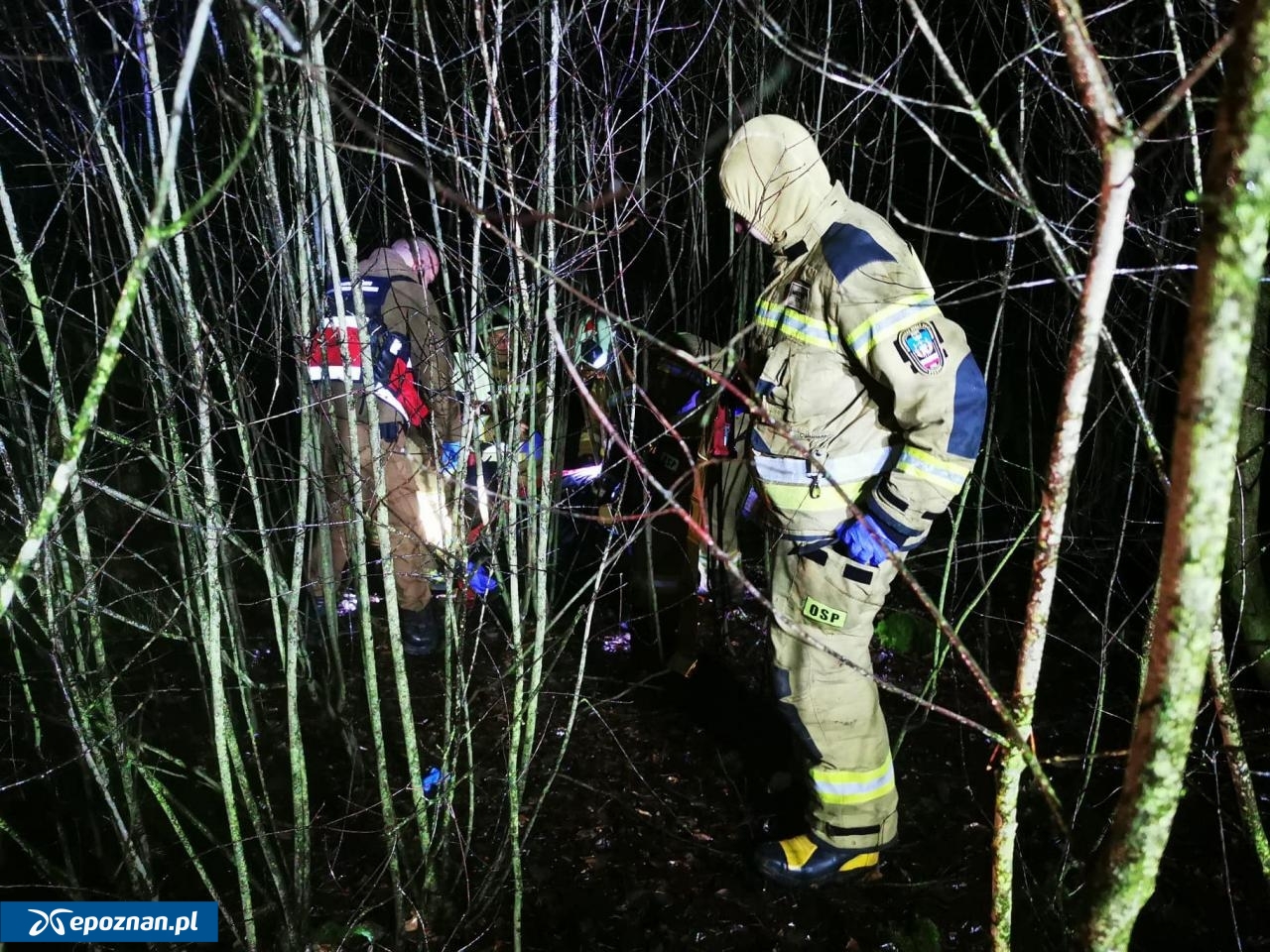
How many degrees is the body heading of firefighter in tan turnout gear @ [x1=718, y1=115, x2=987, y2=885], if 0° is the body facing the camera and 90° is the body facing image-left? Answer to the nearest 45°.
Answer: approximately 90°

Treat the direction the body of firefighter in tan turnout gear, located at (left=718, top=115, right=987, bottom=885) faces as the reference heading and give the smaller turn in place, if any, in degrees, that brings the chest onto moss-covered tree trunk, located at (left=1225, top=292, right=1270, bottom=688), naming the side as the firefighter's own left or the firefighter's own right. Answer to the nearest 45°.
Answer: approximately 135° to the firefighter's own right
